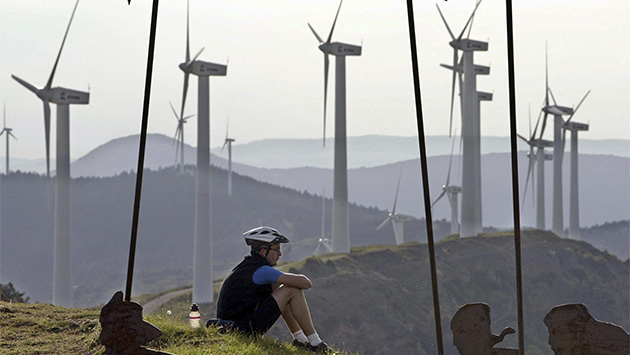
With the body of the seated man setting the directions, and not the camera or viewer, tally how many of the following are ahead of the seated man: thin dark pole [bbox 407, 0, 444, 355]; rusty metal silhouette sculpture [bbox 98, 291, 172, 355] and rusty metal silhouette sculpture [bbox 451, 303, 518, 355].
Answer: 2

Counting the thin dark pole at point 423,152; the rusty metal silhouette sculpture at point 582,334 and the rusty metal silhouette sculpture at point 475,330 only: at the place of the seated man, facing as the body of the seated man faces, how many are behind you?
0

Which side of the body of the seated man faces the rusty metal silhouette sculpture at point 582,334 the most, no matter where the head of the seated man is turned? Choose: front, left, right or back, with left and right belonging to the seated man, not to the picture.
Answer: front

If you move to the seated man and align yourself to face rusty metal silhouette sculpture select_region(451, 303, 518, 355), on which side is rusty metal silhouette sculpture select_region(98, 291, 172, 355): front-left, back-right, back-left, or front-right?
back-right

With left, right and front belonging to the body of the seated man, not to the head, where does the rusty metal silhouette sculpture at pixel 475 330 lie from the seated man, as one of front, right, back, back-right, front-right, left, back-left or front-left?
front

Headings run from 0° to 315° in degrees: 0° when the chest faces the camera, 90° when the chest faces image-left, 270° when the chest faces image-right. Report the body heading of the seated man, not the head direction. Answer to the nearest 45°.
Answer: approximately 270°

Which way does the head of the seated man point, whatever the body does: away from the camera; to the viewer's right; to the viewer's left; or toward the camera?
to the viewer's right

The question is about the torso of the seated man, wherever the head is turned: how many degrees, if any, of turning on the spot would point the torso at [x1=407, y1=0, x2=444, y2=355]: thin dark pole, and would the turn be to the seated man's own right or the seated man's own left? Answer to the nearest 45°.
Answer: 0° — they already face it

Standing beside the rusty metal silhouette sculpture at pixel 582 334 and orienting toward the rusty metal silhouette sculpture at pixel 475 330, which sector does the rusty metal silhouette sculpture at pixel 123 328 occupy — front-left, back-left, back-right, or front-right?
front-left

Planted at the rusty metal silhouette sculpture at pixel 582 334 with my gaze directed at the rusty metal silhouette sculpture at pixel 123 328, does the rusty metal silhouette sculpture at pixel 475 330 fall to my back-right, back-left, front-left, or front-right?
front-right

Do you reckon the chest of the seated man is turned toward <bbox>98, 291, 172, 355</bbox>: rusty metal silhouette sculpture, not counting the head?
no
